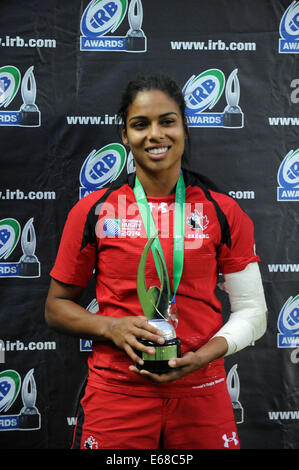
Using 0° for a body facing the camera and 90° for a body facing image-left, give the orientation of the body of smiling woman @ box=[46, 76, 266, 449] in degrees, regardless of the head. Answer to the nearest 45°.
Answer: approximately 0°
